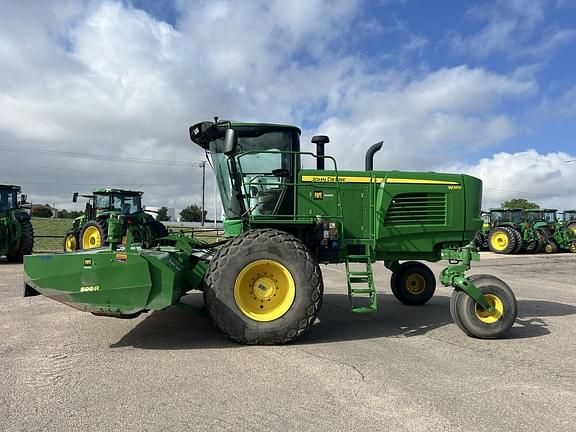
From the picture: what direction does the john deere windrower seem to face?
to the viewer's left

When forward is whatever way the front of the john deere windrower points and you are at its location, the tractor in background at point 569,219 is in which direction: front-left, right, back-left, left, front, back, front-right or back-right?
back-right

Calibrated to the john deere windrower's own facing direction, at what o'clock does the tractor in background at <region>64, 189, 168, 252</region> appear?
The tractor in background is roughly at 2 o'clock from the john deere windrower.

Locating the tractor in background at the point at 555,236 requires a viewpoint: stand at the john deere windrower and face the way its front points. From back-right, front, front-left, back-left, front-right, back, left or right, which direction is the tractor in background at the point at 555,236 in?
back-right

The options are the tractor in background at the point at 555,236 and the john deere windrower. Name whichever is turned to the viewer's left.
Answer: the john deere windrower

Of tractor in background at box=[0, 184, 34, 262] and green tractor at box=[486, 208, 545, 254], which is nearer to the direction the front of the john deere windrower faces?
the tractor in background

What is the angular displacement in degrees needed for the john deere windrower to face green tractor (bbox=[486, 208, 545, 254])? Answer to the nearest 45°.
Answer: approximately 135° to its right

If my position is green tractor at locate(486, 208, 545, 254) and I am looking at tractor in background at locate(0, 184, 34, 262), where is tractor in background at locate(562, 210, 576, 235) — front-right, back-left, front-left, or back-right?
back-right
